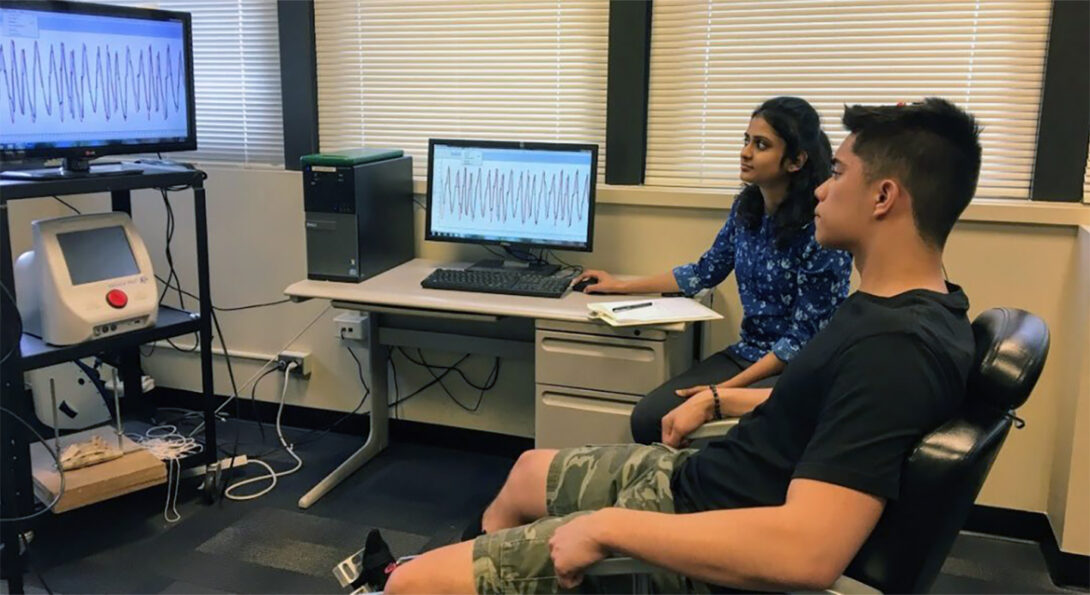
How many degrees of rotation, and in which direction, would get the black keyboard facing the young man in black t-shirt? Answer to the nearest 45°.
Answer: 0° — it already faces them

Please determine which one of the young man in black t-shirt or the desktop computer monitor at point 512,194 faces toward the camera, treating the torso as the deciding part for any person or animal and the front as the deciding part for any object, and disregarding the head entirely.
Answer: the desktop computer monitor

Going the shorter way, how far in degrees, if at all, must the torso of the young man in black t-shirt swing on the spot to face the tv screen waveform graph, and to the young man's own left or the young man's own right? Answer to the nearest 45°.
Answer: approximately 45° to the young man's own right

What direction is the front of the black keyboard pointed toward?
toward the camera

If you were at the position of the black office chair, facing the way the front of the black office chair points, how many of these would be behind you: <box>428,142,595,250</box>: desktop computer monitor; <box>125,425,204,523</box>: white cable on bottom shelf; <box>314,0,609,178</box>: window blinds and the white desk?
0

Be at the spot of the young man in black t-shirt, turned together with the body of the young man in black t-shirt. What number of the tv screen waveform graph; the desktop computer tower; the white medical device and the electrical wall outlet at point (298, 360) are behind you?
0

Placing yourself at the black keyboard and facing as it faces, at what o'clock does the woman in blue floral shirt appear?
The woman in blue floral shirt is roughly at 10 o'clock from the black keyboard.

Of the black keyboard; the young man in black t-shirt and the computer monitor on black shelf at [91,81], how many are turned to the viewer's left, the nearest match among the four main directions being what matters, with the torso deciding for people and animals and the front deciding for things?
1

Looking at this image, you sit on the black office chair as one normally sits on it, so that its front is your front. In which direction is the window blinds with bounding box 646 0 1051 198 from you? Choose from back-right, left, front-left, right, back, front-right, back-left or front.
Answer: right

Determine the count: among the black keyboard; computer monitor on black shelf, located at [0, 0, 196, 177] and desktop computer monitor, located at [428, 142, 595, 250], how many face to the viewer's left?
0

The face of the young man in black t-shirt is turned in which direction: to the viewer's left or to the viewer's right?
to the viewer's left

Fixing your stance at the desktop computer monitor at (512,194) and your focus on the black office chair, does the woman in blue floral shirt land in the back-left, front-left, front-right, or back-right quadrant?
front-left

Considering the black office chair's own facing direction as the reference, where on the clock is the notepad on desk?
The notepad on desk is roughly at 2 o'clock from the black office chair.

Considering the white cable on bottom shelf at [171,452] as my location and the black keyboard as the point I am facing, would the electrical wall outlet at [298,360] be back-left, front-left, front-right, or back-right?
front-left

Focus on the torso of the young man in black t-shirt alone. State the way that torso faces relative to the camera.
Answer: to the viewer's left

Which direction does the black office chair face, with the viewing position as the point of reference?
facing to the left of the viewer

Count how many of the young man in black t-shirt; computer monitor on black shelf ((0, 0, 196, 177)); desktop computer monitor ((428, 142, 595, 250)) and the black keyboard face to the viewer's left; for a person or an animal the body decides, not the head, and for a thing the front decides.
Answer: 1

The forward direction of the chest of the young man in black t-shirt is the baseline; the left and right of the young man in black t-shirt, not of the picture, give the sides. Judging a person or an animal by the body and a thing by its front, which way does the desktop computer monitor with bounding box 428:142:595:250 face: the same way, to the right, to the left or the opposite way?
to the left

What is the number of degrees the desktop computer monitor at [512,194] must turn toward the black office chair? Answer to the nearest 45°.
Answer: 0° — it already faces it
